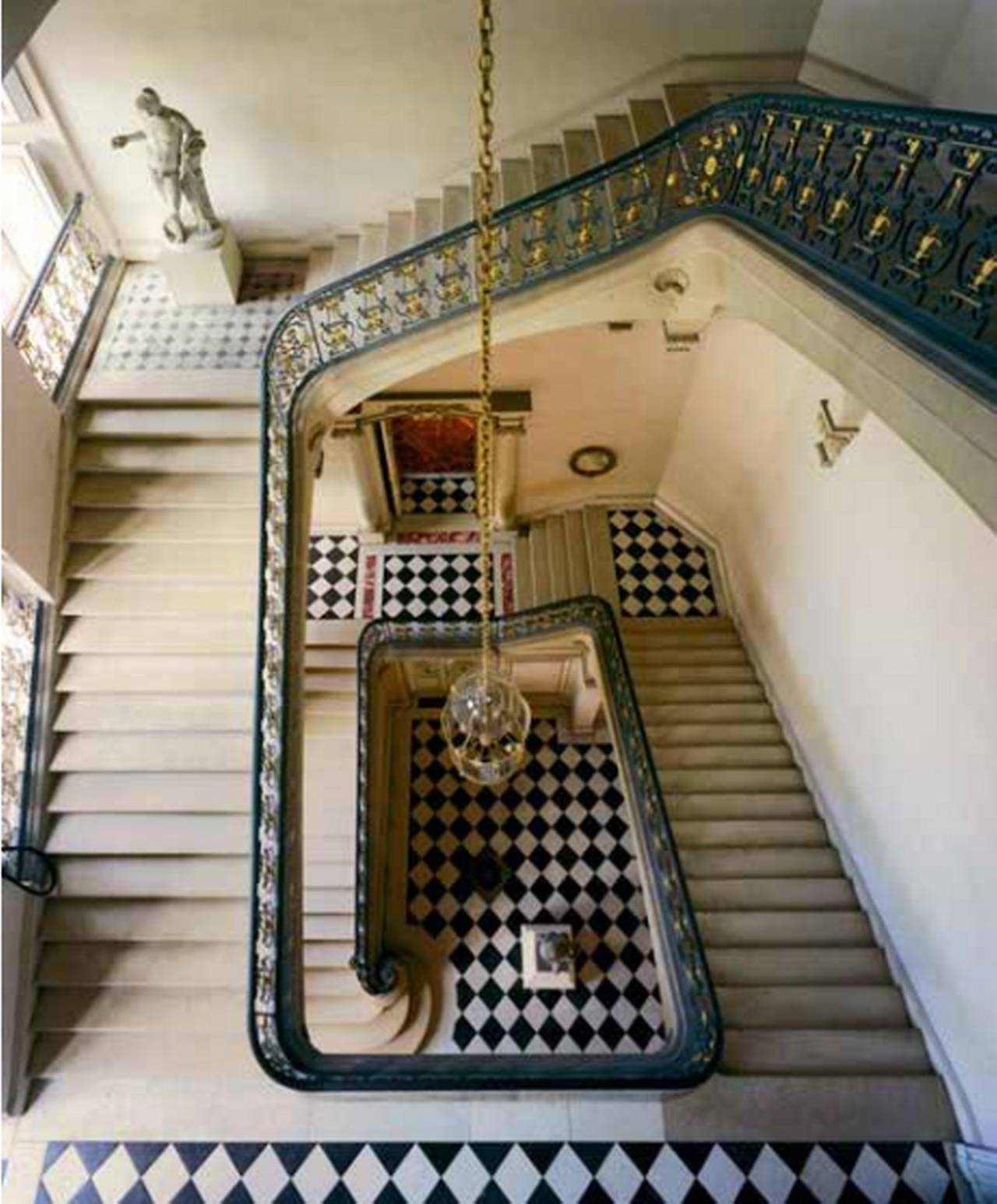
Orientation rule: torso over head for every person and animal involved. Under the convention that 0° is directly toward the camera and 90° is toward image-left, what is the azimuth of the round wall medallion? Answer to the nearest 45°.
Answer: approximately 0°

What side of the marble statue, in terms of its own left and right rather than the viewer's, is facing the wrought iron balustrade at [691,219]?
left

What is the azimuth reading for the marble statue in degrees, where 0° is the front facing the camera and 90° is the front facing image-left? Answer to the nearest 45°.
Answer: approximately 45°

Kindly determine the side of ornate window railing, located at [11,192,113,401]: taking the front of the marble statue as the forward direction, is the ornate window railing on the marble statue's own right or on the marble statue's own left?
on the marble statue's own right
